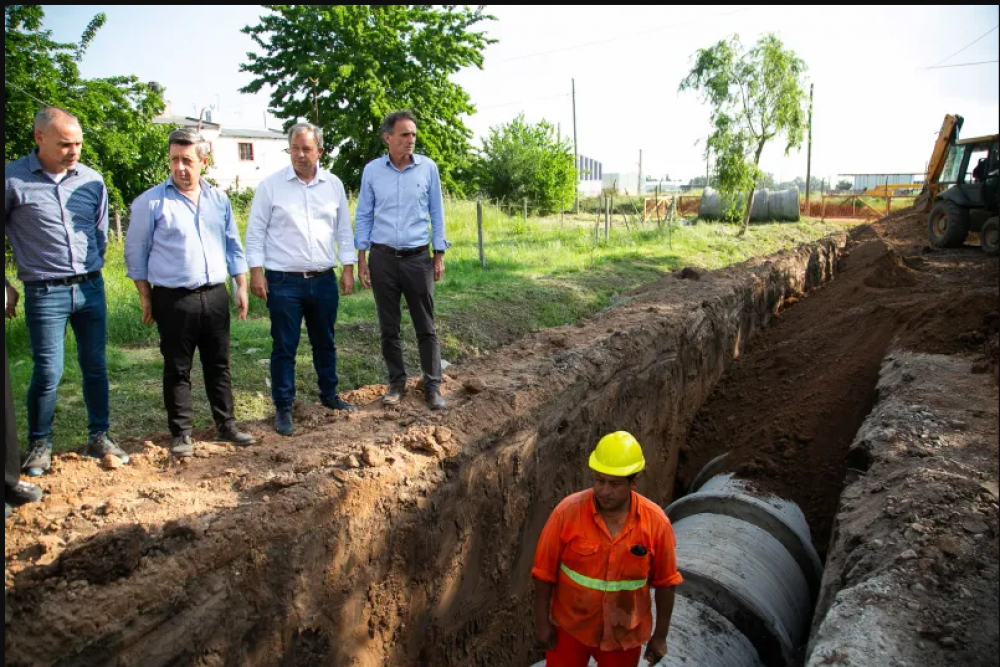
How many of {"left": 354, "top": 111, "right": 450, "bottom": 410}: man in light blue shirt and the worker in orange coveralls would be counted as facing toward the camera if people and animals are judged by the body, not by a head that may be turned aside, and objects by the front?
2

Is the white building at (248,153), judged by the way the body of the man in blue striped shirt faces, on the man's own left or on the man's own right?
on the man's own left

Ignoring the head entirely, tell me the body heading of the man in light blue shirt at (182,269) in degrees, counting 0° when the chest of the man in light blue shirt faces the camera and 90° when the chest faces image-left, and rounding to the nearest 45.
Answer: approximately 315°

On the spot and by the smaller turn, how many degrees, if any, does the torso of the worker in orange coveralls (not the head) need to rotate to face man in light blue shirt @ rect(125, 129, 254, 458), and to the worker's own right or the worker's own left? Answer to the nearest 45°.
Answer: approximately 90° to the worker's own right

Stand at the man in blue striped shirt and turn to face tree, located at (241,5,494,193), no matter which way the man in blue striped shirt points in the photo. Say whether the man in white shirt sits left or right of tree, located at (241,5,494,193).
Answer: right

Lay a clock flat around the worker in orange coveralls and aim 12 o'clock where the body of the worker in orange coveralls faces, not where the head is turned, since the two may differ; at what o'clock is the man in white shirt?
The man in white shirt is roughly at 4 o'clock from the worker in orange coveralls.

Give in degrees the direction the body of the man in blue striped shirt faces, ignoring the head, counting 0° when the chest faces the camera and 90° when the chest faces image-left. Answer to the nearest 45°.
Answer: approximately 315°

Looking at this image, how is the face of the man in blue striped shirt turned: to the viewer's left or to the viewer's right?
to the viewer's right

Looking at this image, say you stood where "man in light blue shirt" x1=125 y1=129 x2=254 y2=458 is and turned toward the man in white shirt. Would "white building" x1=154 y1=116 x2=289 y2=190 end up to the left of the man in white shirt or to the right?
left
